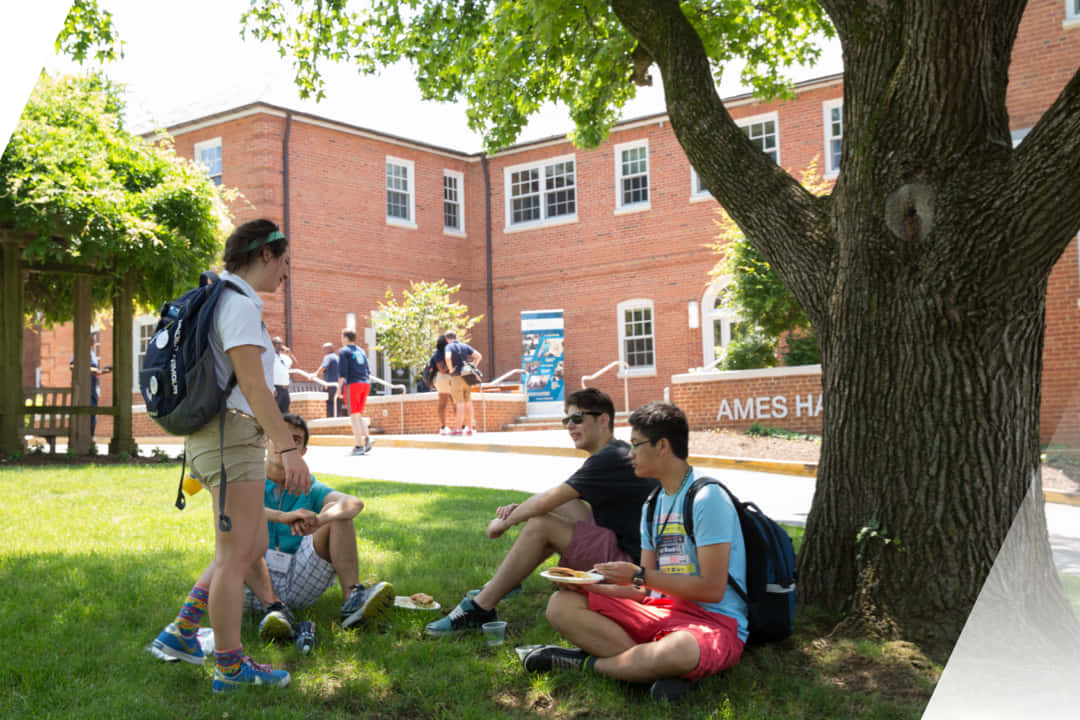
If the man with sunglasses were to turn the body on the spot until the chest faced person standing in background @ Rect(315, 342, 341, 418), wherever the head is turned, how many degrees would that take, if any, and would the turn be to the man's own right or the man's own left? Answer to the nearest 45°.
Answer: approximately 90° to the man's own right

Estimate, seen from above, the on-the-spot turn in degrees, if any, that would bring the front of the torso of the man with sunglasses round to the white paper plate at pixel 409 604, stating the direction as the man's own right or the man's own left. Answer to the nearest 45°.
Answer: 0° — they already face it

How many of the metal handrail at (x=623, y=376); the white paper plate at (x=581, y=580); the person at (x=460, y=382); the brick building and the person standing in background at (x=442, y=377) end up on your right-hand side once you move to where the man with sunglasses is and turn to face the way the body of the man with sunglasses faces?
4

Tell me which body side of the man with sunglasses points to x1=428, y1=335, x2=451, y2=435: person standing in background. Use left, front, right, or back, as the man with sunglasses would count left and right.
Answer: right

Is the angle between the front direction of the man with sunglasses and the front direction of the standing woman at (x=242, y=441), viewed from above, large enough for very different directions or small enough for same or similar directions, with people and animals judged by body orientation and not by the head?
very different directions

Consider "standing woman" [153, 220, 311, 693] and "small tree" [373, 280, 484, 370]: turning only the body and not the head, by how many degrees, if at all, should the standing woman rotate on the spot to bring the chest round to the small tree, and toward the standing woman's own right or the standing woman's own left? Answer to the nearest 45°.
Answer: approximately 90° to the standing woman's own left

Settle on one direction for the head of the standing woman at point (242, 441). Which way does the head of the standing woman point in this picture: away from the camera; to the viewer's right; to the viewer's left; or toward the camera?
to the viewer's right

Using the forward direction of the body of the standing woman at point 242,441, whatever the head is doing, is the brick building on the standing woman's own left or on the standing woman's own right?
on the standing woman's own left

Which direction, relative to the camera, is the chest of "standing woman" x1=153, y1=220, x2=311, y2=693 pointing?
to the viewer's right

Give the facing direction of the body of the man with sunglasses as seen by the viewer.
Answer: to the viewer's left

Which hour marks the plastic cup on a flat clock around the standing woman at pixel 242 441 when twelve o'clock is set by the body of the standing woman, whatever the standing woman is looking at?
The plastic cup is roughly at 11 o'clock from the standing woman.

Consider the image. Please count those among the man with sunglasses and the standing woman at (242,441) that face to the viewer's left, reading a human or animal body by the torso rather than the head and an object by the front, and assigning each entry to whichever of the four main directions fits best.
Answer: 1

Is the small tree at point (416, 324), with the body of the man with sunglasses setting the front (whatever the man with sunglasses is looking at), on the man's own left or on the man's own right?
on the man's own right

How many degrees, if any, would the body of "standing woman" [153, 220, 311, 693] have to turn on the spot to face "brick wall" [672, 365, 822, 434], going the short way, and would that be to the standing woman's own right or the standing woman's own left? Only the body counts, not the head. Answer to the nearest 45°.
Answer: approximately 45° to the standing woman's own left

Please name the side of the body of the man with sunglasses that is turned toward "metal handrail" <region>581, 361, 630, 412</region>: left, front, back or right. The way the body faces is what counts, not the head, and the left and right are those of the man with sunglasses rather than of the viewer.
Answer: right

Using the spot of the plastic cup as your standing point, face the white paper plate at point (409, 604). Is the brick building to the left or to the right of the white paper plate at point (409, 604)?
right

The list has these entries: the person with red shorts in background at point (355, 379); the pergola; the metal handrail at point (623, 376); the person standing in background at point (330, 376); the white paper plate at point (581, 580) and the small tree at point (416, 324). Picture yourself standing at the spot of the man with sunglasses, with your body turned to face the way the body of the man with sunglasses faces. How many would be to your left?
1

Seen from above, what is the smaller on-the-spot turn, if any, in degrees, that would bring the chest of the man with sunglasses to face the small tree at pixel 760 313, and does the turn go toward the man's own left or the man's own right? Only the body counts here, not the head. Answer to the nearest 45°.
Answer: approximately 90° to the man's own right

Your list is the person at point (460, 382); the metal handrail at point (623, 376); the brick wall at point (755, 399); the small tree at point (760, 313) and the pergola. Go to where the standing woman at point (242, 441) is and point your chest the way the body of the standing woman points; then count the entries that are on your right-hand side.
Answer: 0

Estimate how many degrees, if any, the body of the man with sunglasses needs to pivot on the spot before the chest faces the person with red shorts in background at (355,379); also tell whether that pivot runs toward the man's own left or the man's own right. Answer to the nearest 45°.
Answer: approximately 90° to the man's own right
